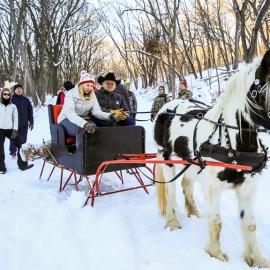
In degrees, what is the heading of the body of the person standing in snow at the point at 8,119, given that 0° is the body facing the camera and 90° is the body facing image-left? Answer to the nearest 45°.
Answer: approximately 0°

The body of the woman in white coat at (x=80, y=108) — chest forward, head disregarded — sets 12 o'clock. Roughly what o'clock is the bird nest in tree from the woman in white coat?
The bird nest in tree is roughly at 8 o'clock from the woman in white coat.

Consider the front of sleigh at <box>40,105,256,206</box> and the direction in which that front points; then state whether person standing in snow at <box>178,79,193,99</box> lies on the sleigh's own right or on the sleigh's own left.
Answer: on the sleigh's own left

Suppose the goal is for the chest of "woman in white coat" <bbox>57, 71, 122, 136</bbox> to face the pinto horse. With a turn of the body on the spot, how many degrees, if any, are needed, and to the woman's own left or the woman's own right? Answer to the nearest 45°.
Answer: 0° — they already face it

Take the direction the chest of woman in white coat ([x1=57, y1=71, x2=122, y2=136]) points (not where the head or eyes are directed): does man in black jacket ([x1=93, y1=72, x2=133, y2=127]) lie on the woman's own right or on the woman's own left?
on the woman's own left

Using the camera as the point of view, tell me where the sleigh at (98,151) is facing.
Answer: facing the viewer and to the right of the viewer

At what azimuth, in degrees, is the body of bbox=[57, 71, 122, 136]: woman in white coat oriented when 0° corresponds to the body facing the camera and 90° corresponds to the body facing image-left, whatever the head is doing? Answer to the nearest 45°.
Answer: approximately 315°

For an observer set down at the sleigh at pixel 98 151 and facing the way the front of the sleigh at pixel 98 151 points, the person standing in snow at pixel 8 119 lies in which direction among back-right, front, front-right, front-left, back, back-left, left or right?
back
